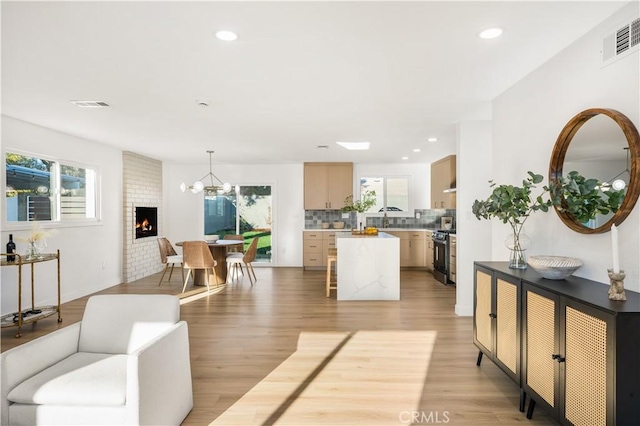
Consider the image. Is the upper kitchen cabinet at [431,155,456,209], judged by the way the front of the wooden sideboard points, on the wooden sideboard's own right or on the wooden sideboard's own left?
on the wooden sideboard's own right

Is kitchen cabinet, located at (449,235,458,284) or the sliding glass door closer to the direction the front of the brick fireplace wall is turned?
the kitchen cabinet

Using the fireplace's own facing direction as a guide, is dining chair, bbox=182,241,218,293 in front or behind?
in front

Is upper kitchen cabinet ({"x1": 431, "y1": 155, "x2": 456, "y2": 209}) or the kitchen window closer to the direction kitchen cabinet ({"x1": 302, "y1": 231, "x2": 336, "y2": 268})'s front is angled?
the upper kitchen cabinet

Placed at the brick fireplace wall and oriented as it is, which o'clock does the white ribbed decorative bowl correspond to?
The white ribbed decorative bowl is roughly at 1 o'clock from the brick fireplace wall.

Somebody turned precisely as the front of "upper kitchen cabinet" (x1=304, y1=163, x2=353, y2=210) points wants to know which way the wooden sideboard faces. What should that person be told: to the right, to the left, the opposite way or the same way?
to the right

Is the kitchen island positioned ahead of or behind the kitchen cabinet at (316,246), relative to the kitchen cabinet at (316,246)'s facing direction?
ahead

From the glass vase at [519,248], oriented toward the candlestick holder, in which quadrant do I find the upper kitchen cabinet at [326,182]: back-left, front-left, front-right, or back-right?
back-right

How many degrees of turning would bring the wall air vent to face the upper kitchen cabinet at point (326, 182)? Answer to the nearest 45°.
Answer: approximately 90° to its right

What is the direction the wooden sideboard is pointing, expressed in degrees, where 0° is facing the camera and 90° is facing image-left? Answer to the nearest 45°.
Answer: approximately 45°

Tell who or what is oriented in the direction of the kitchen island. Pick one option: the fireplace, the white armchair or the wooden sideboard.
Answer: the fireplace

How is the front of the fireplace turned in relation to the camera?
facing the viewer and to the right of the viewer

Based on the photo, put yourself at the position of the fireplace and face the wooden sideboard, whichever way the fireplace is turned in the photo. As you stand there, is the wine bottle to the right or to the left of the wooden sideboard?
right

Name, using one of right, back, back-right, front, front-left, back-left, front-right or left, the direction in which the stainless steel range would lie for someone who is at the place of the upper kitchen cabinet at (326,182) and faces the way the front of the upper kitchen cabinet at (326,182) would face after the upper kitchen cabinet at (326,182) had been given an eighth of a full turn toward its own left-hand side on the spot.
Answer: front

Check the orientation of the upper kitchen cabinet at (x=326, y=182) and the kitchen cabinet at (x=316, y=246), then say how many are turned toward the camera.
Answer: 2

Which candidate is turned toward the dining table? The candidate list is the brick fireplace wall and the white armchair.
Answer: the brick fireplace wall
